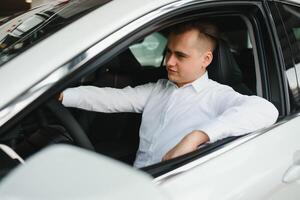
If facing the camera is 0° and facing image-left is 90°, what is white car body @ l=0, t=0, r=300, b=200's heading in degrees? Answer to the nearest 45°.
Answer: approximately 45°

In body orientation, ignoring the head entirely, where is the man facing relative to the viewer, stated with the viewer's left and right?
facing the viewer and to the left of the viewer
